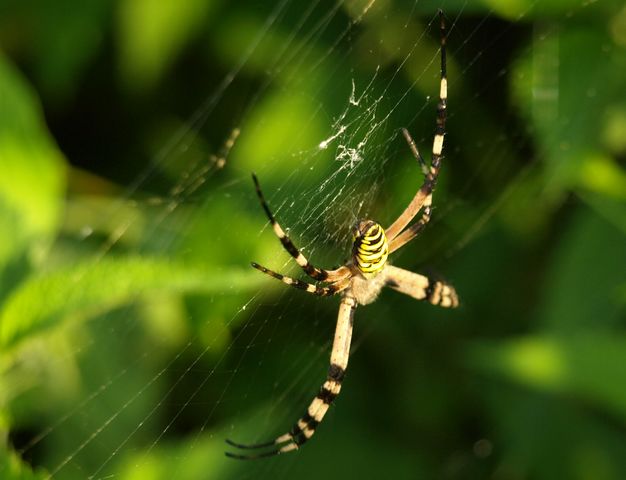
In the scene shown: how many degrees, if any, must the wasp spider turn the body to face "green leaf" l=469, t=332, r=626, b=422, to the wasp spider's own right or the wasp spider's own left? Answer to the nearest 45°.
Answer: approximately 90° to the wasp spider's own left

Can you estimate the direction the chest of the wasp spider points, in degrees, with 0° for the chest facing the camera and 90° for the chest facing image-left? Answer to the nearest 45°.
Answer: approximately 0°

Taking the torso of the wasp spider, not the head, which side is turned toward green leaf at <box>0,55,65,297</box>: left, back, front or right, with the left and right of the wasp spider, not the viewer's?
right
